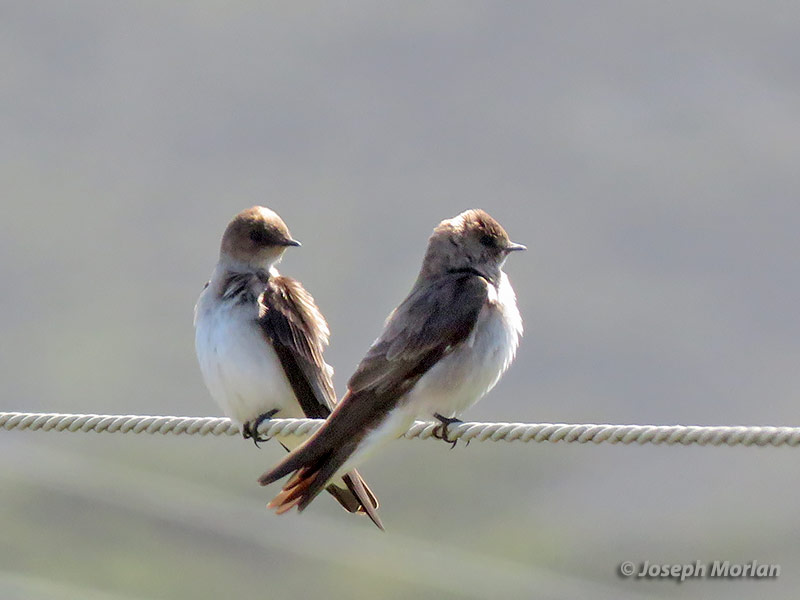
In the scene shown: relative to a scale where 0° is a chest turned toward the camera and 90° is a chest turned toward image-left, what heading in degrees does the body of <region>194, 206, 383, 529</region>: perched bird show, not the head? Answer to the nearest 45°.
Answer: approximately 45°

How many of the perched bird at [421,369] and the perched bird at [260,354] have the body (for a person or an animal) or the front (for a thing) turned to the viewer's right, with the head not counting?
1

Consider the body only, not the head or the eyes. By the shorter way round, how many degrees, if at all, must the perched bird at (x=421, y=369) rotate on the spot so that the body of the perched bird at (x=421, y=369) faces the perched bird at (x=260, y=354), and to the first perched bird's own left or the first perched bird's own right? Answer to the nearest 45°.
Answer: approximately 135° to the first perched bird's own left

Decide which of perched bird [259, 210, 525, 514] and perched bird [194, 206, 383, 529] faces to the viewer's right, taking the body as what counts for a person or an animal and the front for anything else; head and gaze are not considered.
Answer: perched bird [259, 210, 525, 514]

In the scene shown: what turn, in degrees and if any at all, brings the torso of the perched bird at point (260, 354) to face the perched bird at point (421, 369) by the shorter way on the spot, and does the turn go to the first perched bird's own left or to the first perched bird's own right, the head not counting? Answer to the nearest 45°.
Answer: approximately 90° to the first perched bird's own left

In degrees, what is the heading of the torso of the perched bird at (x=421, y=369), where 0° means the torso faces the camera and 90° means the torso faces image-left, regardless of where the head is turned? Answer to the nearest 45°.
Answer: approximately 270°
